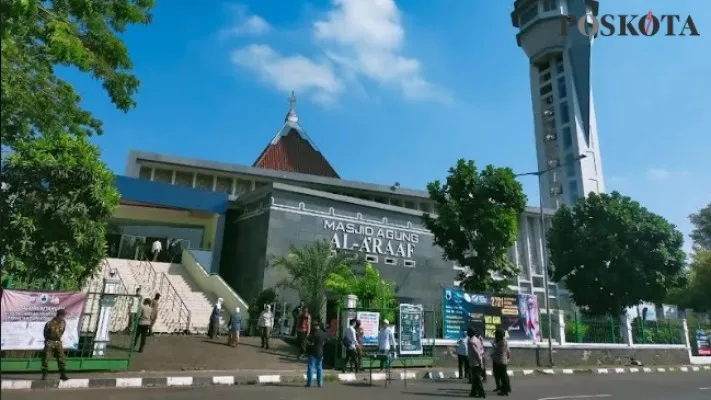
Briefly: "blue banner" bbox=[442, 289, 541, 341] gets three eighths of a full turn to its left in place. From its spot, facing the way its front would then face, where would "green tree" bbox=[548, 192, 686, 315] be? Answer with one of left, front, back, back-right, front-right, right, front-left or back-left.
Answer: front

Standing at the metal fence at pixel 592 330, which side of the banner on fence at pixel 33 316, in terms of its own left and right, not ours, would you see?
left

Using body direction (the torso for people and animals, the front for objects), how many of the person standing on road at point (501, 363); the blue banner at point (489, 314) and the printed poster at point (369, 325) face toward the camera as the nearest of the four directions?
2

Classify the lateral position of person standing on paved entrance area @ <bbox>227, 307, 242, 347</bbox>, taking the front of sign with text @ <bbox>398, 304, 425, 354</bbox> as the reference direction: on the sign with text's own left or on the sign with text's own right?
on the sign with text's own right

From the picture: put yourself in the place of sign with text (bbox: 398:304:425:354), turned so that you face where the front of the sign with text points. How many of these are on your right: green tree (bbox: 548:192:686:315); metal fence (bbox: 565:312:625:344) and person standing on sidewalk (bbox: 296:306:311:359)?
1

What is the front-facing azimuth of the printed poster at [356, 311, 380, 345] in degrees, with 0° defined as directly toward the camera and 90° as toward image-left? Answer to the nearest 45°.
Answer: approximately 0°

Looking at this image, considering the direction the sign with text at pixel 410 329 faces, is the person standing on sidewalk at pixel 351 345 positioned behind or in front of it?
in front

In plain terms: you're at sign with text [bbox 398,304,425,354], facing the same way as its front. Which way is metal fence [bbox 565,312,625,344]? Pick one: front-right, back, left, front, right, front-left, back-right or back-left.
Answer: back-left
